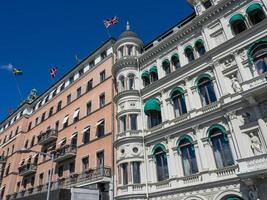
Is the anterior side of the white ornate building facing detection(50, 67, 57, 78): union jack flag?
no

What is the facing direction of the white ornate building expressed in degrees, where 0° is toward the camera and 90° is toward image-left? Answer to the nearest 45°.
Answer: approximately 45°

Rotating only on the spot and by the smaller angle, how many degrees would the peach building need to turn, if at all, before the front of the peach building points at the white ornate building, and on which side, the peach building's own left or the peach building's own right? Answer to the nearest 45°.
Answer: approximately 90° to the peach building's own left

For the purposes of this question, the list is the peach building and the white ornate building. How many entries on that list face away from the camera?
0

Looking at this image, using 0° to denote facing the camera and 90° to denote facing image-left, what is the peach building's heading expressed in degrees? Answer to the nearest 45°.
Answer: approximately 45°
